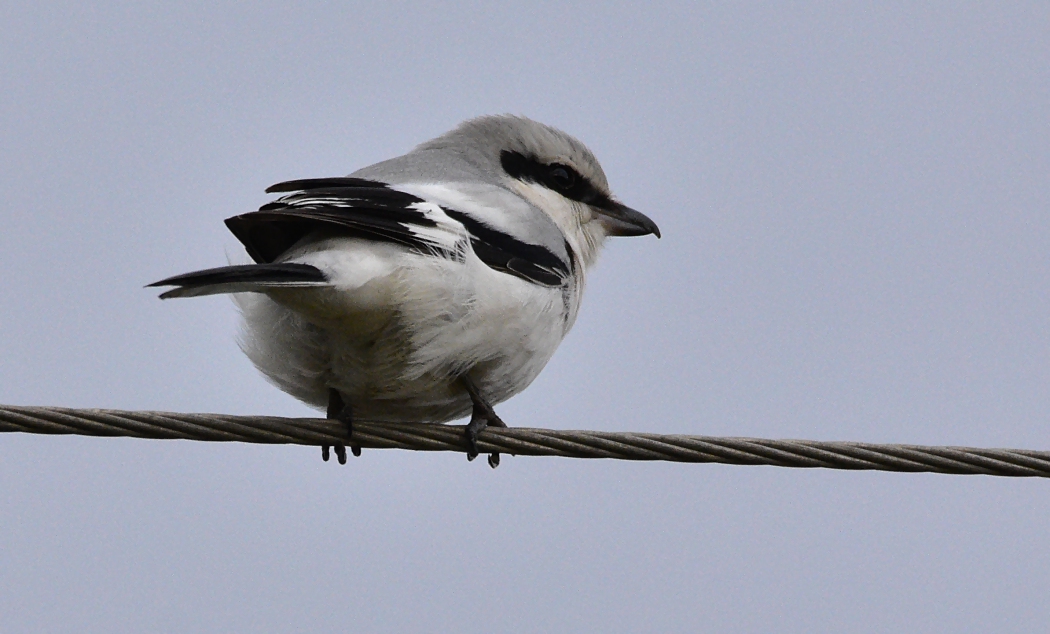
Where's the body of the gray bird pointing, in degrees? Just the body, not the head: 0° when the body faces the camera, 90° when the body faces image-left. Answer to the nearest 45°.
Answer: approximately 225°
